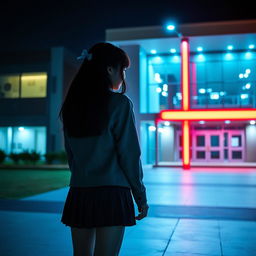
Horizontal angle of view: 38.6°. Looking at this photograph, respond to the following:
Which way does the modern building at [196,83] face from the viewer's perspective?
toward the camera

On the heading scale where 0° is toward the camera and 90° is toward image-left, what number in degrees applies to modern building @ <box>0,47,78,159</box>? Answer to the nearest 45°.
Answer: approximately 0°

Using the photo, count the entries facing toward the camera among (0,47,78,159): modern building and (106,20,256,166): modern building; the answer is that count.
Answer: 2

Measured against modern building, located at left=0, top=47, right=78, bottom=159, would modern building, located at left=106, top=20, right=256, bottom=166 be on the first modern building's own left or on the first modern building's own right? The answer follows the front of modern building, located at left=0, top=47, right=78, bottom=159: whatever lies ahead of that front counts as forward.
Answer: on the first modern building's own left

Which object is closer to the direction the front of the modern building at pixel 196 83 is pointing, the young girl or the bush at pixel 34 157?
the young girl

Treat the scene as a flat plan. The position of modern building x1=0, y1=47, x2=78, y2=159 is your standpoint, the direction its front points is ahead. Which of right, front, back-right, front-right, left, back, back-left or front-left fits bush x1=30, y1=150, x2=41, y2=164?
front

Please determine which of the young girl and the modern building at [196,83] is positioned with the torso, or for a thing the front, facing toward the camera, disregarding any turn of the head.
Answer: the modern building

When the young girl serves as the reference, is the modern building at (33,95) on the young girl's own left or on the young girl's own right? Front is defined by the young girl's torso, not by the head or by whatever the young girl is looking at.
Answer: on the young girl's own left

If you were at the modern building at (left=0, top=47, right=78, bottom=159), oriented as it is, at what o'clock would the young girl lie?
The young girl is roughly at 12 o'clock from the modern building.

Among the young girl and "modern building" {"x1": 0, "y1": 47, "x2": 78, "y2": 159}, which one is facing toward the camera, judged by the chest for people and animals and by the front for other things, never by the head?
the modern building

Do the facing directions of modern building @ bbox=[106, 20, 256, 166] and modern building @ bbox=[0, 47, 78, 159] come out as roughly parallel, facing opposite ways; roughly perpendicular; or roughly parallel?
roughly parallel

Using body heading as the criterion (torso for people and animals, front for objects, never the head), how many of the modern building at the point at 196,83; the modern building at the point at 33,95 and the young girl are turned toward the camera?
2

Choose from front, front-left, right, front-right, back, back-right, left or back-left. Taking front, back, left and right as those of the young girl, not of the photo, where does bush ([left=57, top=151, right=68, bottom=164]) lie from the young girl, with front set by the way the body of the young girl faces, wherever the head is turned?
front-left

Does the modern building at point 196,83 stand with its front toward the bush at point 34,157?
no

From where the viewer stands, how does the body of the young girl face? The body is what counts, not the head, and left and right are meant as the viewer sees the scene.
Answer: facing away from the viewer and to the right of the viewer

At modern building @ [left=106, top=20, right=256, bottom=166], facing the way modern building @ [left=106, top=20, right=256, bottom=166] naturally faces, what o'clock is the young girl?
The young girl is roughly at 12 o'clock from the modern building.

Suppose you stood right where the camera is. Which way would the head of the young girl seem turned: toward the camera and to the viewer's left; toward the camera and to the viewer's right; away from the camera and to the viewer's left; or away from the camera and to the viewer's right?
away from the camera and to the viewer's right
